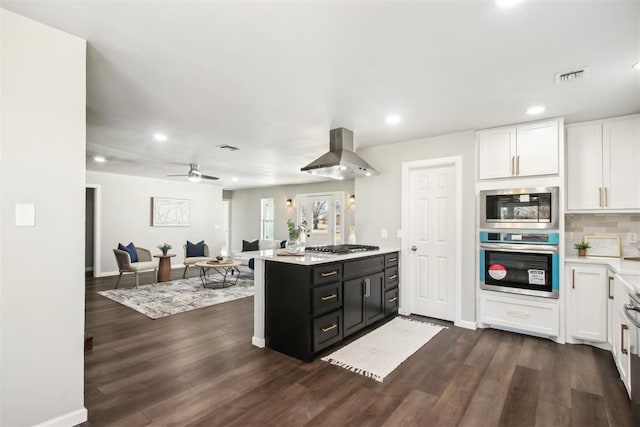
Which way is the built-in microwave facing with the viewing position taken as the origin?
facing the viewer

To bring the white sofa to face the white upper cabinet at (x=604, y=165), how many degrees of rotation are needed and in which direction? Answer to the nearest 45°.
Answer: approximately 90° to its left

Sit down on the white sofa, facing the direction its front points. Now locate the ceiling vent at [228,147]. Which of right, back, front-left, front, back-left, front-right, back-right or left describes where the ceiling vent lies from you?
front-left

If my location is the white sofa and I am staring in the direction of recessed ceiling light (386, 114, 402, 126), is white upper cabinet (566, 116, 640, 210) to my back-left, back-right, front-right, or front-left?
front-left

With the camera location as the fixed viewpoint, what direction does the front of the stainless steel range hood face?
facing the viewer and to the right of the viewer

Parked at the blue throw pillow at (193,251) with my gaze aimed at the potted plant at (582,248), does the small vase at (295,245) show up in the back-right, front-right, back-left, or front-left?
front-right

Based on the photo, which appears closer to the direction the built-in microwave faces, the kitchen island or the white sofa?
the kitchen island

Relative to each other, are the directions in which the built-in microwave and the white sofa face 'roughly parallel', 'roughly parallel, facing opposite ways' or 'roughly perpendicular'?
roughly parallel

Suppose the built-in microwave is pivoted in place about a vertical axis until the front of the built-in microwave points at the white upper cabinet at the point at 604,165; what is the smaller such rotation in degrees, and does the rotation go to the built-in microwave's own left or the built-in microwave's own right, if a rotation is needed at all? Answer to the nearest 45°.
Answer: approximately 90° to the built-in microwave's own left

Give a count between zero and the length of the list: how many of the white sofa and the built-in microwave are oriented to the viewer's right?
0

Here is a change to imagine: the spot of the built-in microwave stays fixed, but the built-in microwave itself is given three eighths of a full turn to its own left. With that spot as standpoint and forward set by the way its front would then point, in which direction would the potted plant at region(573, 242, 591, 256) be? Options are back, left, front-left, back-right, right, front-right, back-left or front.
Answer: front

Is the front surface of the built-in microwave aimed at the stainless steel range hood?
no

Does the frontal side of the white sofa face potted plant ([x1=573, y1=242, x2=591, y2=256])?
no

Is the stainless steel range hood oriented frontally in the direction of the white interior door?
no

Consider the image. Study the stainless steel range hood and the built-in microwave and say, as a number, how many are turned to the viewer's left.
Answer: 0
